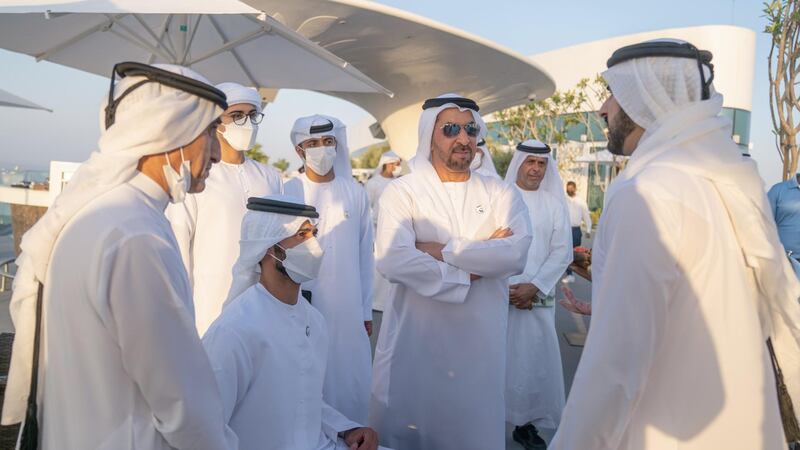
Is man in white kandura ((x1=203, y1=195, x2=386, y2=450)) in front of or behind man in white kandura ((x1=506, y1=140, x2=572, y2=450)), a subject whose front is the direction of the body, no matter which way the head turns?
in front

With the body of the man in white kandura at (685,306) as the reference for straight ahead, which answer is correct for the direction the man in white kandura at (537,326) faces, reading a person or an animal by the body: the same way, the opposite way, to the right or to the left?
to the left

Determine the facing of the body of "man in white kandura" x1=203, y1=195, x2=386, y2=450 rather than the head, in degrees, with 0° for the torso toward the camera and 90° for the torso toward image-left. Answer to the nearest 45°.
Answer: approximately 315°

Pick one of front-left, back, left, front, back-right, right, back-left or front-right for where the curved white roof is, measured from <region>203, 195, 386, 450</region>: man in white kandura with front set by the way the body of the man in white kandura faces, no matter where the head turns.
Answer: left

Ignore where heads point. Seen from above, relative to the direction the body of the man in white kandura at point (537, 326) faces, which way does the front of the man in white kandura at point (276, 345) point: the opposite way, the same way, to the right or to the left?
to the left

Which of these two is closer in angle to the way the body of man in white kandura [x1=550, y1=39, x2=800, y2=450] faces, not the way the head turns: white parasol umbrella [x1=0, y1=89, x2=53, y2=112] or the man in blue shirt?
the white parasol umbrella

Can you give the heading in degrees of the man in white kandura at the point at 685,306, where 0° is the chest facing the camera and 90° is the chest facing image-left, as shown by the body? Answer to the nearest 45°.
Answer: approximately 135°

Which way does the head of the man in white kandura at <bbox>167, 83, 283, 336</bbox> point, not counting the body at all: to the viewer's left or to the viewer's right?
to the viewer's right

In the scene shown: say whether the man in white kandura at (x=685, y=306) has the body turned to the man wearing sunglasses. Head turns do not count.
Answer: yes

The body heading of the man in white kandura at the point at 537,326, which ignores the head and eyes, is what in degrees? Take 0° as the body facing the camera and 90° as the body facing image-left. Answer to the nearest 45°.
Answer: approximately 45°

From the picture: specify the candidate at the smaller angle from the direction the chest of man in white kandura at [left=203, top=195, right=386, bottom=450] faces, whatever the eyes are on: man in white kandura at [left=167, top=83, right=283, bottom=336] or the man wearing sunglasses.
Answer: the man wearing sunglasses
